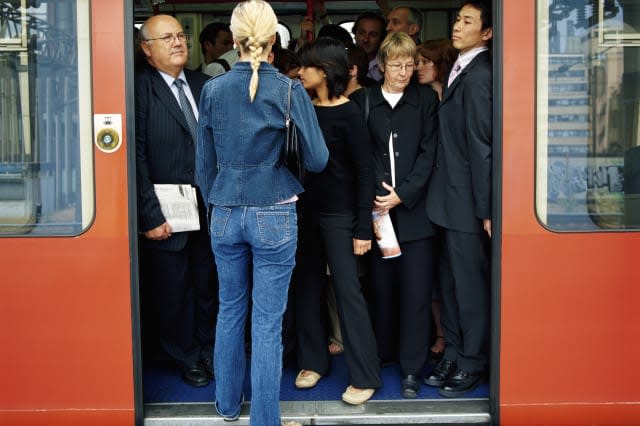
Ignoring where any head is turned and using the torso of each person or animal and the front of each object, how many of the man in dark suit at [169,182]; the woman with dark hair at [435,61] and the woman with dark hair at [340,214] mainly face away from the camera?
0

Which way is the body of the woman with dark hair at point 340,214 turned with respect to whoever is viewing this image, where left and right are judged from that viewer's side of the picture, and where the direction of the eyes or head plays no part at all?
facing the viewer and to the left of the viewer

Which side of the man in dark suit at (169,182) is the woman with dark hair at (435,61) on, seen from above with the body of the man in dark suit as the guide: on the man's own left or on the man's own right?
on the man's own left

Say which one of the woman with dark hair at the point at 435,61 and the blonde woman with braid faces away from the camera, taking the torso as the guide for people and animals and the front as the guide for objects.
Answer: the blonde woman with braid

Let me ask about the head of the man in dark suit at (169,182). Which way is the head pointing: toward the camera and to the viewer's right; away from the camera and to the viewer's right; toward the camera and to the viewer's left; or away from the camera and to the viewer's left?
toward the camera and to the viewer's right

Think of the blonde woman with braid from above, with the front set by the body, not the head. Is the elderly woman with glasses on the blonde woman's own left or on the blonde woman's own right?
on the blonde woman's own right

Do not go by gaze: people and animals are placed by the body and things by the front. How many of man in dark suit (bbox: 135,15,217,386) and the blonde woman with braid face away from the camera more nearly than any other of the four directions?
1

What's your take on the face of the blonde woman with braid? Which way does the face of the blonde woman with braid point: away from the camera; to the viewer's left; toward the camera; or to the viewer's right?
away from the camera

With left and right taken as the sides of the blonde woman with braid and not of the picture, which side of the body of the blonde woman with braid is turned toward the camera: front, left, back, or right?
back

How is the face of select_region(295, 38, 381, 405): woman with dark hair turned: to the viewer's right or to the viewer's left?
to the viewer's left

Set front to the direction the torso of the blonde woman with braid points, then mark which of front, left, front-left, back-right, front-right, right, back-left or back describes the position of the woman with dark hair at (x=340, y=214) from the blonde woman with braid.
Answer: front-right

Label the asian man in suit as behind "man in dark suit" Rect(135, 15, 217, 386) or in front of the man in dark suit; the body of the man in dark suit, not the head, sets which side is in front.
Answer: in front
